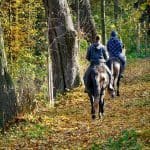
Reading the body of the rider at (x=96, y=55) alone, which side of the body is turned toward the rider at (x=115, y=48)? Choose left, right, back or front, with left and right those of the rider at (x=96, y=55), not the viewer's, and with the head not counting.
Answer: front

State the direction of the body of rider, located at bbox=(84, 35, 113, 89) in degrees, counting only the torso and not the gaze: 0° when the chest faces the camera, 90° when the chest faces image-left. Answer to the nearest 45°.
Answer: approximately 180°

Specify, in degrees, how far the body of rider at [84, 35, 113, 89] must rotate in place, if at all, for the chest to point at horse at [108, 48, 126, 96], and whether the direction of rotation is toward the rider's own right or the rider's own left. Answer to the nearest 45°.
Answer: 0° — they already face it
